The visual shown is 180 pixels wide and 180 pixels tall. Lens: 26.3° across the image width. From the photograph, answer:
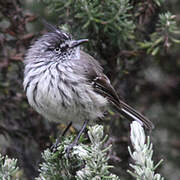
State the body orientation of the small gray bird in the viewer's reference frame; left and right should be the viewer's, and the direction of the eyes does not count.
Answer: facing the viewer and to the left of the viewer
